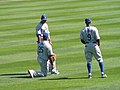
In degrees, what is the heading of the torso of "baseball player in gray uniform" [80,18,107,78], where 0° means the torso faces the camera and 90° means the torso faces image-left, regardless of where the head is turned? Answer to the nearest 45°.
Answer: approximately 180°

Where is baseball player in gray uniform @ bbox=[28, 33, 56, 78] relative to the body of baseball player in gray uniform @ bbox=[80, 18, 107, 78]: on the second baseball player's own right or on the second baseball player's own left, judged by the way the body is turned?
on the second baseball player's own left
